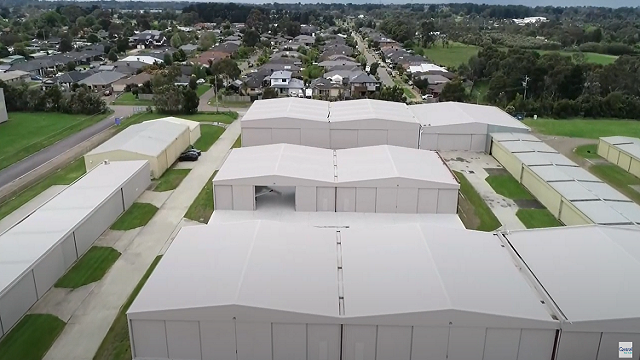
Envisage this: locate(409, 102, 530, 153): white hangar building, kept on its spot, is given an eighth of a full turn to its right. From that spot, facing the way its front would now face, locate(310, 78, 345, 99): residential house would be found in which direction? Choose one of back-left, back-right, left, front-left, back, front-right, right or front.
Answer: right

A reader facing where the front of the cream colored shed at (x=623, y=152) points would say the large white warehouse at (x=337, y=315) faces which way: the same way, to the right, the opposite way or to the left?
to the left

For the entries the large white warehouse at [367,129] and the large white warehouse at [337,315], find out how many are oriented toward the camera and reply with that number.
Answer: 2

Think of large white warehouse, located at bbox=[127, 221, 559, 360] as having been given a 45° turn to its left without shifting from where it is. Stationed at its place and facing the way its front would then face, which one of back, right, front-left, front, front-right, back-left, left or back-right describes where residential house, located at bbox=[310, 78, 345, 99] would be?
back-left

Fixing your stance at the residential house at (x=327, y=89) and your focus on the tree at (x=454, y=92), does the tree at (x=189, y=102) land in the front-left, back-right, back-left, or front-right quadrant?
back-right

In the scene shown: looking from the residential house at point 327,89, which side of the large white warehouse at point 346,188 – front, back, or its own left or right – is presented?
back

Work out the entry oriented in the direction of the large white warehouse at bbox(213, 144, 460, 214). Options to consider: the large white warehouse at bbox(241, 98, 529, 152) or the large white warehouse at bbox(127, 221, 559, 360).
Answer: the large white warehouse at bbox(241, 98, 529, 152)

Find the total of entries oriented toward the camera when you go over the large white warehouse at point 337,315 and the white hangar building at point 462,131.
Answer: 2

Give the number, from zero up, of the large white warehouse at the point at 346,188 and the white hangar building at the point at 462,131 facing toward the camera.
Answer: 2
